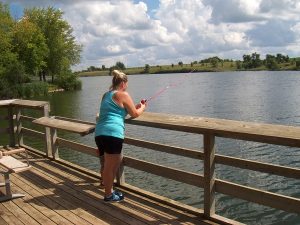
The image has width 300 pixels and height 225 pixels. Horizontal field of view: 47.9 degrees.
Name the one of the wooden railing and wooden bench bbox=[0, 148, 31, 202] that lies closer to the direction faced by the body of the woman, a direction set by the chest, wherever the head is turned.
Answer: the wooden railing

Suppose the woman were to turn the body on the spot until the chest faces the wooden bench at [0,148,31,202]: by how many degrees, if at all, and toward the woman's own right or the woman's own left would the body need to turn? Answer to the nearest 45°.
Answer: approximately 135° to the woman's own left

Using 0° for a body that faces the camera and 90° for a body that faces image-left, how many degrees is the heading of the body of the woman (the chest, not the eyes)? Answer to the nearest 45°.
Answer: approximately 225°

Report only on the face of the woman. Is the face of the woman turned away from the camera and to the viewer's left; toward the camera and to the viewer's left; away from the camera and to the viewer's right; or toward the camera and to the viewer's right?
away from the camera and to the viewer's right

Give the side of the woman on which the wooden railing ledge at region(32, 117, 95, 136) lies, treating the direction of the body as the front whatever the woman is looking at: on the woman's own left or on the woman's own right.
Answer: on the woman's own left
